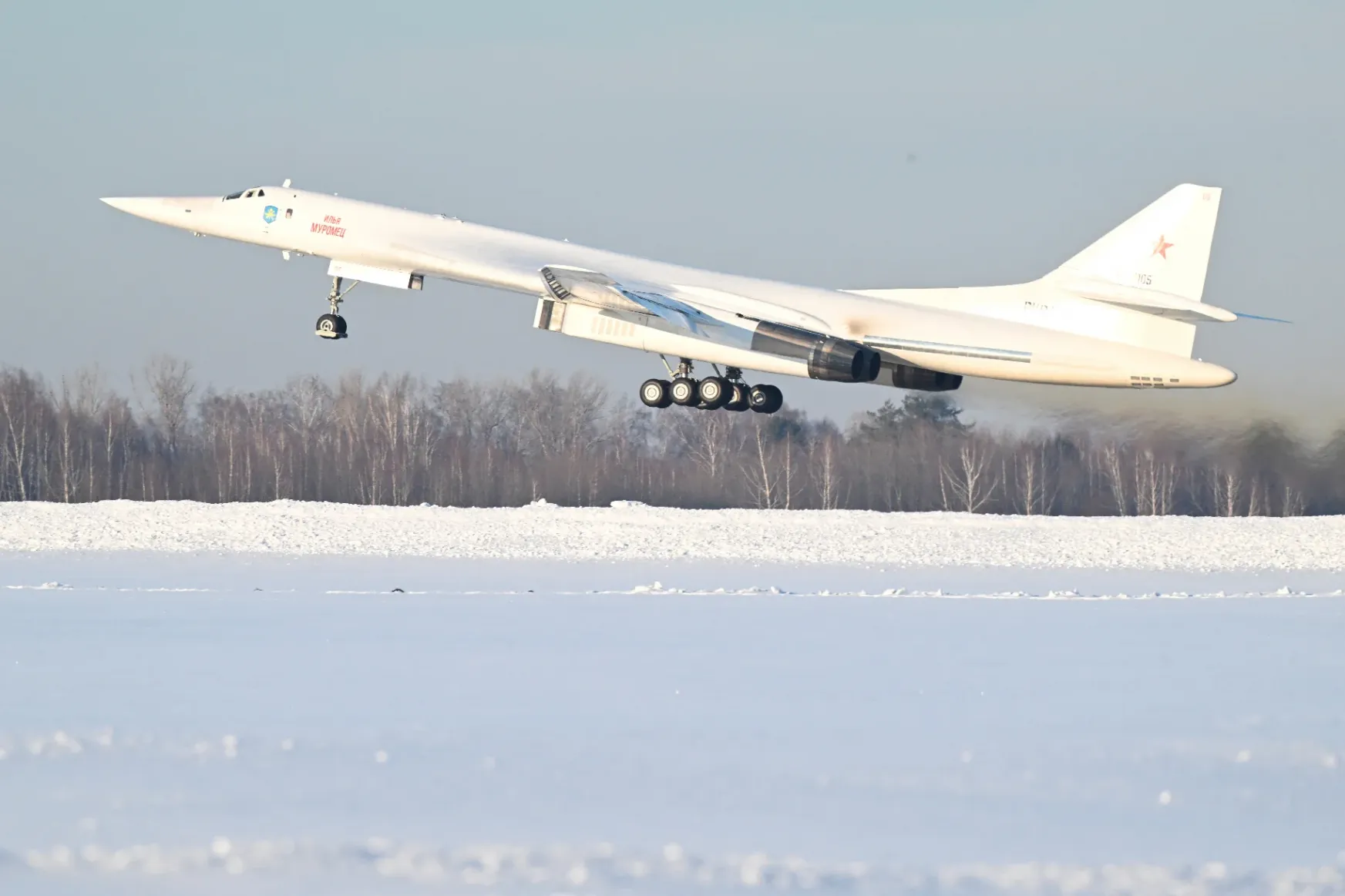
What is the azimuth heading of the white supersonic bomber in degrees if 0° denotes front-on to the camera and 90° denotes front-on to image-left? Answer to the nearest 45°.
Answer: approximately 90°
